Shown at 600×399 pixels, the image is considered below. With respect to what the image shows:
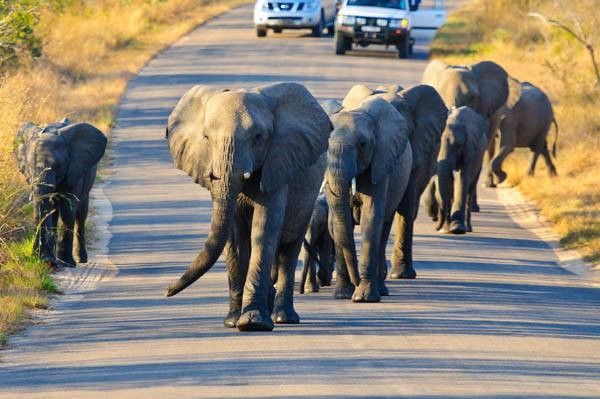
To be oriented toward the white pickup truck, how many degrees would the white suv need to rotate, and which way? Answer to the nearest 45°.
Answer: approximately 45° to its left

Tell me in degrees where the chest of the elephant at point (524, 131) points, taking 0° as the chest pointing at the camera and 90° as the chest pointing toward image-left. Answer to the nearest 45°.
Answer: approximately 45°

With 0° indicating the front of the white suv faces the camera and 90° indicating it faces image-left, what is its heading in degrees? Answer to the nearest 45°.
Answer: approximately 0°

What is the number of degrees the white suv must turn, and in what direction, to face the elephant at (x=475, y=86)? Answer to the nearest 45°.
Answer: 0° — it already faces it

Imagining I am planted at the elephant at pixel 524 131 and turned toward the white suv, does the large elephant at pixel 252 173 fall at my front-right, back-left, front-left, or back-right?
back-left

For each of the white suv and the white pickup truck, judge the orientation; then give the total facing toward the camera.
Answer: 2

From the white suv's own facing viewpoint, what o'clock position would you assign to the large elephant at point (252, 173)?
The large elephant is roughly at 12 o'clock from the white suv.

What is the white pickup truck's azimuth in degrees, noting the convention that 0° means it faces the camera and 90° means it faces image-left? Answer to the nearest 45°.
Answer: approximately 0°

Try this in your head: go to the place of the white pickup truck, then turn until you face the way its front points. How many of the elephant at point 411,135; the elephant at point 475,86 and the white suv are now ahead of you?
2
